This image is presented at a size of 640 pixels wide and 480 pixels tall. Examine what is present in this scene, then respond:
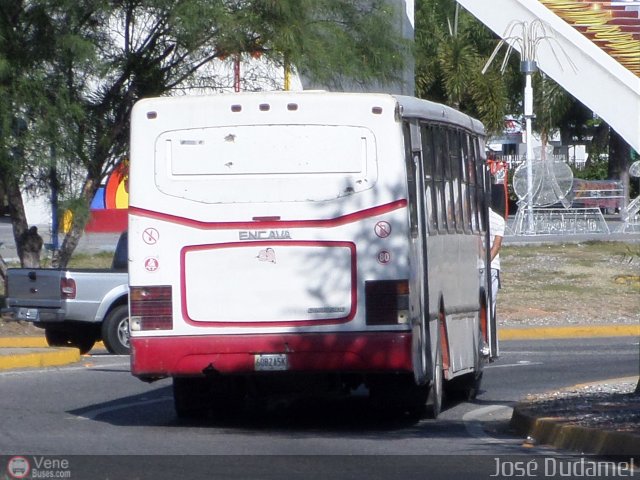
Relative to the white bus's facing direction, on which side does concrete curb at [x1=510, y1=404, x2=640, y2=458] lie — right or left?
on its right

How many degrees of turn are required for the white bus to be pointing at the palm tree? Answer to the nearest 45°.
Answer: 0° — it already faces it

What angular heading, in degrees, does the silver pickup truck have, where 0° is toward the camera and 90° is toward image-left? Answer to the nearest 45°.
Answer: approximately 225°

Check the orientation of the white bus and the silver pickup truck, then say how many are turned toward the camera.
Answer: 0

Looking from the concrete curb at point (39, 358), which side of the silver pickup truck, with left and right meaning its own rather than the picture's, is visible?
back

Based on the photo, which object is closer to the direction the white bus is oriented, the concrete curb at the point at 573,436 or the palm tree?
the palm tree

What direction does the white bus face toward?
away from the camera
